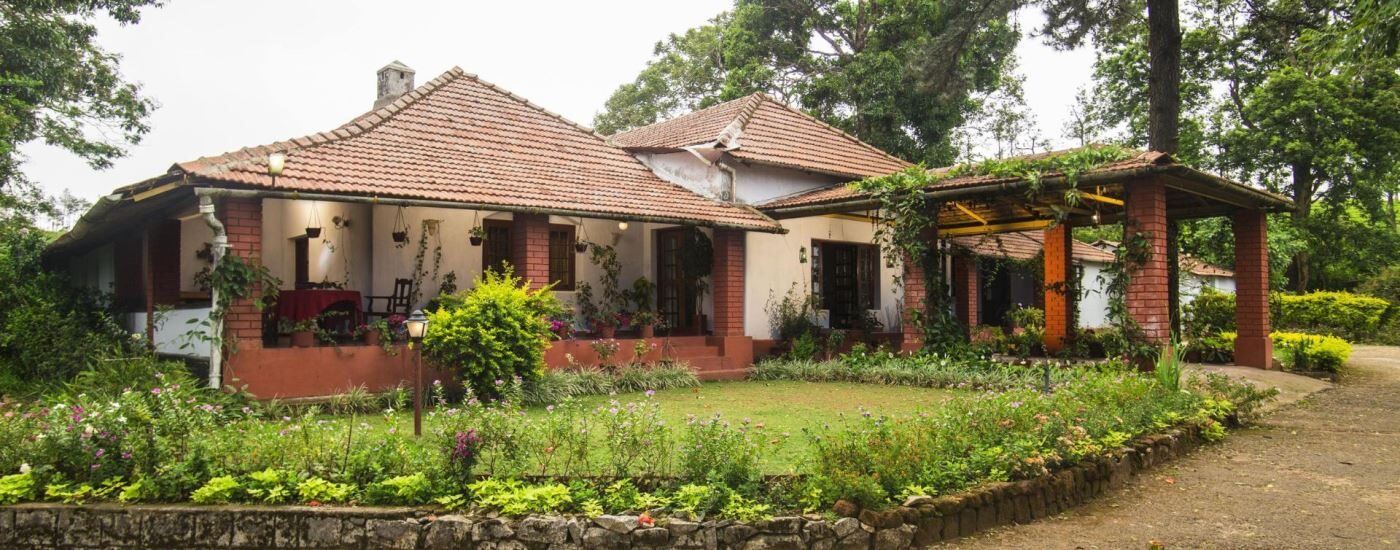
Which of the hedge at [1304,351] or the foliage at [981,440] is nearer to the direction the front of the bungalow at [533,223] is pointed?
the foliage

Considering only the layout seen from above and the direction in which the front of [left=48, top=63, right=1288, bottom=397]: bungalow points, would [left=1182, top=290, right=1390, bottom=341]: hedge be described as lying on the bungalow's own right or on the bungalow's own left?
on the bungalow's own left

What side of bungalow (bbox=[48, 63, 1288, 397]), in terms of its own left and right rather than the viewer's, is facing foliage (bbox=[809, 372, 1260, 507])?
front

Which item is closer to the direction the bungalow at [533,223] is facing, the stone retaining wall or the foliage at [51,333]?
the stone retaining wall

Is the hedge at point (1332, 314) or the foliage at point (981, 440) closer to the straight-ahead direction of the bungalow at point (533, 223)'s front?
the foliage

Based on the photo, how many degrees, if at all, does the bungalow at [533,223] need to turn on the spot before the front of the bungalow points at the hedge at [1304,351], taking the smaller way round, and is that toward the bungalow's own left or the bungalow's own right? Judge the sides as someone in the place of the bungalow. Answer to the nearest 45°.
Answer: approximately 45° to the bungalow's own left

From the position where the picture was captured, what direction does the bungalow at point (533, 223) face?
facing the viewer and to the right of the viewer
